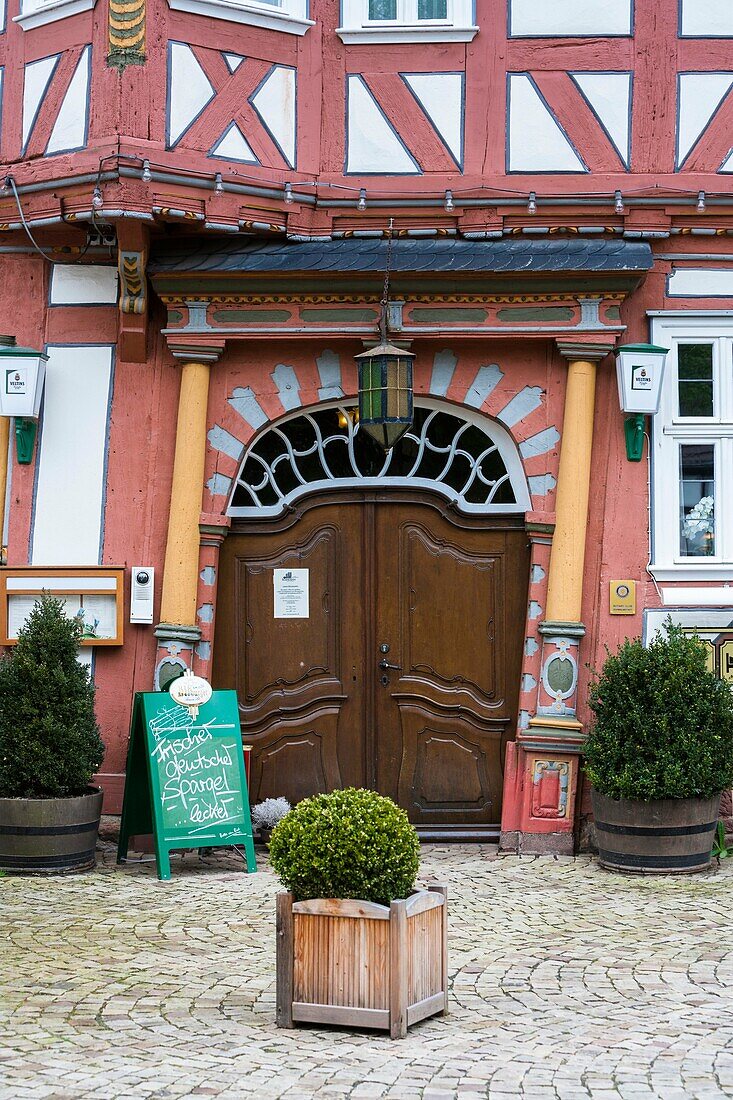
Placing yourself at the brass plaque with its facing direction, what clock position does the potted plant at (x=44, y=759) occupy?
The potted plant is roughly at 2 o'clock from the brass plaque.

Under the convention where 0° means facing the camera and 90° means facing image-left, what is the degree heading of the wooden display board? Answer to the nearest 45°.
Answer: approximately 0°

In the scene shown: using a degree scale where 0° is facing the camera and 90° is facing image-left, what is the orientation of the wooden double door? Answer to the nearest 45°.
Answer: approximately 0°

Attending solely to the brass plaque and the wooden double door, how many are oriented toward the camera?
2

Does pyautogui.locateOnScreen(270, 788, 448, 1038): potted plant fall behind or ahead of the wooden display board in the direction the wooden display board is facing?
ahead

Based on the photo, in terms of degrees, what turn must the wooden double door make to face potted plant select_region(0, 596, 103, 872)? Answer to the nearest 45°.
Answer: approximately 45° to its right

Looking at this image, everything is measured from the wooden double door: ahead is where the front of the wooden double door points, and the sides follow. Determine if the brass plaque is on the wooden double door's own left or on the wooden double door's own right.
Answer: on the wooden double door's own left
